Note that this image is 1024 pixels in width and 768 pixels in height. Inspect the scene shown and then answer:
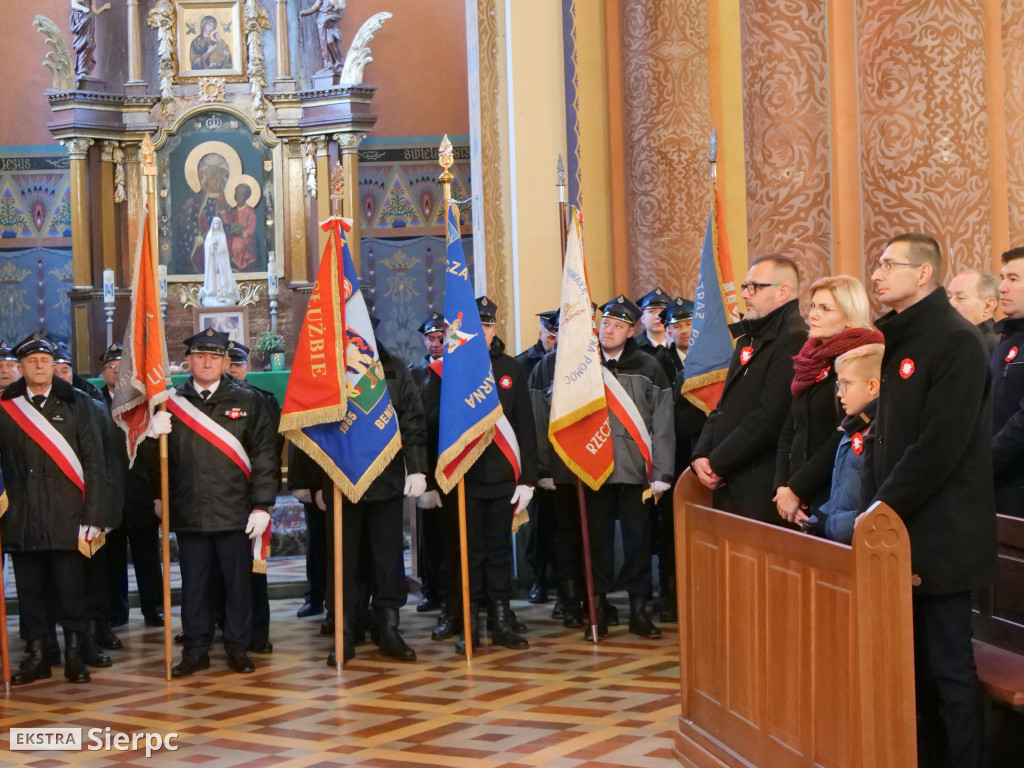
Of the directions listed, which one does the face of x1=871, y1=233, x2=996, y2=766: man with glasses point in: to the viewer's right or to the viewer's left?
to the viewer's left

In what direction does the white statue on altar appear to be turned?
toward the camera

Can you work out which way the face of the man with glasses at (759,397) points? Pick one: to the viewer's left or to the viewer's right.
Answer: to the viewer's left

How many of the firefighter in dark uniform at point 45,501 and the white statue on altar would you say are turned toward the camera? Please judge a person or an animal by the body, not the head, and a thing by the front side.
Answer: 2

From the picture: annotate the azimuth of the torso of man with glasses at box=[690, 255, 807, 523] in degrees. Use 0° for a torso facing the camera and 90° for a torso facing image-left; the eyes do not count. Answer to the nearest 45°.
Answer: approximately 90°

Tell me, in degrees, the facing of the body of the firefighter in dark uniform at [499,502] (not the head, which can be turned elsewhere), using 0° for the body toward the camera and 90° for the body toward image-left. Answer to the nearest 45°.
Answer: approximately 0°

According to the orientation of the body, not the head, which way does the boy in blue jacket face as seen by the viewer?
to the viewer's left

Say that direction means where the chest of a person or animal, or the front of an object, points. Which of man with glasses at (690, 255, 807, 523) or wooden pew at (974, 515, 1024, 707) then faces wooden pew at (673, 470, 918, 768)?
wooden pew at (974, 515, 1024, 707)
